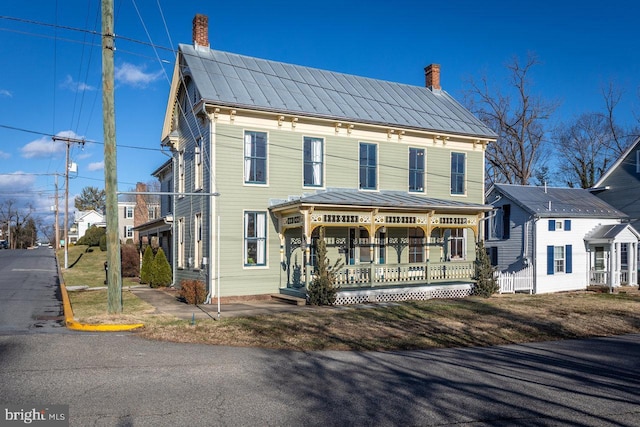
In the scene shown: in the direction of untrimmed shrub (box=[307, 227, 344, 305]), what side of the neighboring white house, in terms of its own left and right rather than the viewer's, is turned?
right

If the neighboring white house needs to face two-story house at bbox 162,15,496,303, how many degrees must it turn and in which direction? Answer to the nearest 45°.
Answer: approximately 90° to its right

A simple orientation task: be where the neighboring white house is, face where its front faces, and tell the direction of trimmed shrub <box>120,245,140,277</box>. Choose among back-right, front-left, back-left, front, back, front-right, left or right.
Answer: back-right

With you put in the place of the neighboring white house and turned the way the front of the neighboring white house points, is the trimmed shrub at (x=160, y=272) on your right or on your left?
on your right

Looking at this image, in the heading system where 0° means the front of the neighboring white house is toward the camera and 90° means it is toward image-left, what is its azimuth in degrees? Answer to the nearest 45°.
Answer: approximately 315°

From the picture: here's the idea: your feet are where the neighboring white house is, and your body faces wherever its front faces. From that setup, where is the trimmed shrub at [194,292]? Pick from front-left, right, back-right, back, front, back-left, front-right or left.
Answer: right

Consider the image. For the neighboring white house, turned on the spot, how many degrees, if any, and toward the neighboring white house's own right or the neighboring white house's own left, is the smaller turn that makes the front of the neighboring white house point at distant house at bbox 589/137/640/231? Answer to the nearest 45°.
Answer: approximately 90° to the neighboring white house's own left

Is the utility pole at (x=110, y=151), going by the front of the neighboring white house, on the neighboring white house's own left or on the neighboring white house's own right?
on the neighboring white house's own right
